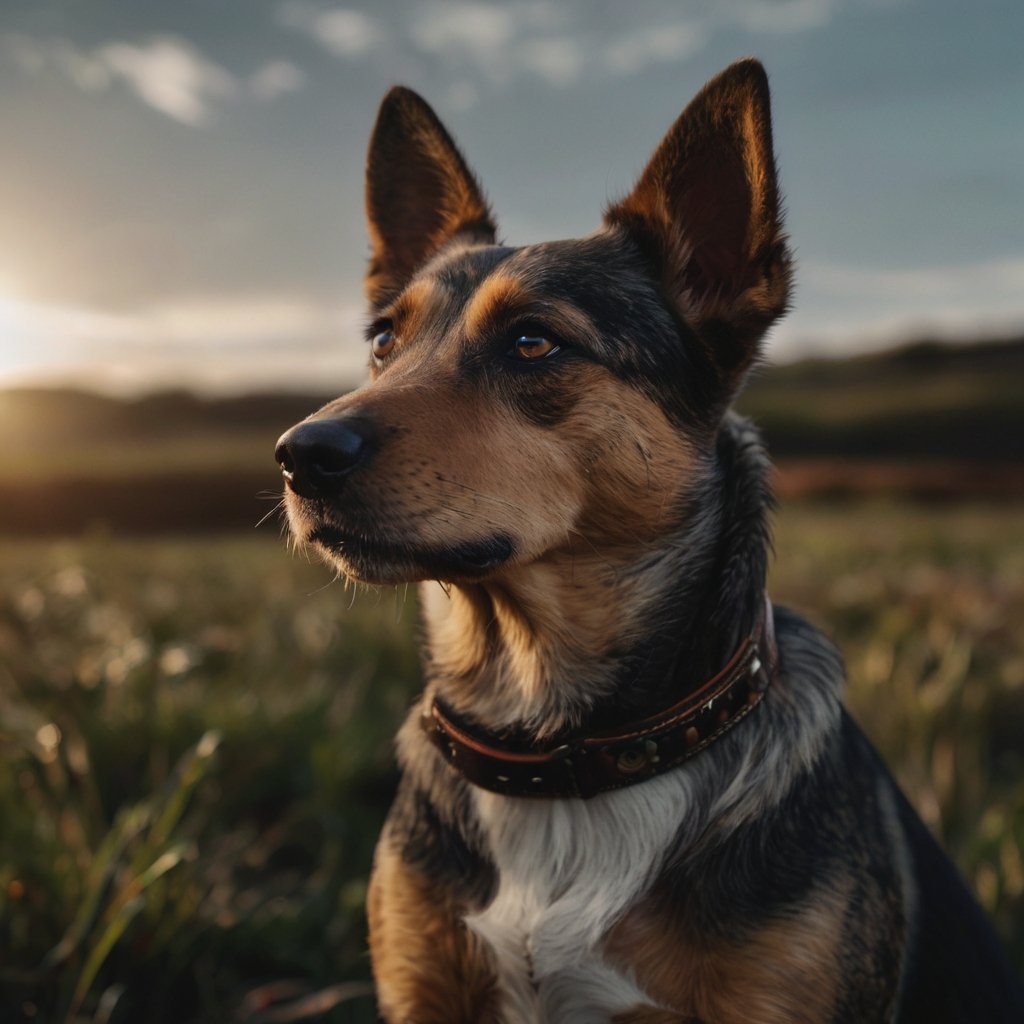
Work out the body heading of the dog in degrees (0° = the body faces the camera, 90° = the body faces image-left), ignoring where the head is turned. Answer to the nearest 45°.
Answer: approximately 45°
